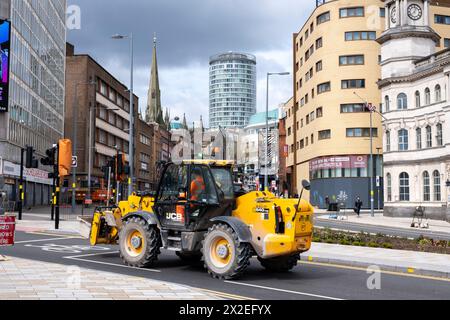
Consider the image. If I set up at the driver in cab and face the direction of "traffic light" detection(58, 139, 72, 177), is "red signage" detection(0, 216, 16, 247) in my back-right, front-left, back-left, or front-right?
front-left

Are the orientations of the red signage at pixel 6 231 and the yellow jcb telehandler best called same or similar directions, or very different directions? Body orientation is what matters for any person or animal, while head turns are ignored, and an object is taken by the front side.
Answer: very different directions

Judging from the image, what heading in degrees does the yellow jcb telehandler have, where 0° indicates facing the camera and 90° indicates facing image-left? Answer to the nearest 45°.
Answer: approximately 135°

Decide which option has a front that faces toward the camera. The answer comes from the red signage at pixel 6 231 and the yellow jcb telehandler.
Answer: the red signage

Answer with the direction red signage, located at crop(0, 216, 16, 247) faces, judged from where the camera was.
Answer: facing the viewer

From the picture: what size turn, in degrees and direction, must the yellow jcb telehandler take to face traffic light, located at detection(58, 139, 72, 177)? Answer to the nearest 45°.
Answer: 0° — it already faces it

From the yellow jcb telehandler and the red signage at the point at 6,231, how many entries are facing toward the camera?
1

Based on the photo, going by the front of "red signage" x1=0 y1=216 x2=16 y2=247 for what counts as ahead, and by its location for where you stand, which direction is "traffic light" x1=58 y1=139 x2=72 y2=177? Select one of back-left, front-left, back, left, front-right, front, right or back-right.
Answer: back

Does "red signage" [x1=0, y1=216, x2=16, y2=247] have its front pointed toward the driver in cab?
no

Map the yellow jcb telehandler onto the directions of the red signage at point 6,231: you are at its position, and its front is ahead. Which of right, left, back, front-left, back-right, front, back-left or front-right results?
front-left

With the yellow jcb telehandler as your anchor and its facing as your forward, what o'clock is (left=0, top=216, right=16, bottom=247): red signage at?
The red signage is roughly at 11 o'clock from the yellow jcb telehandler.
